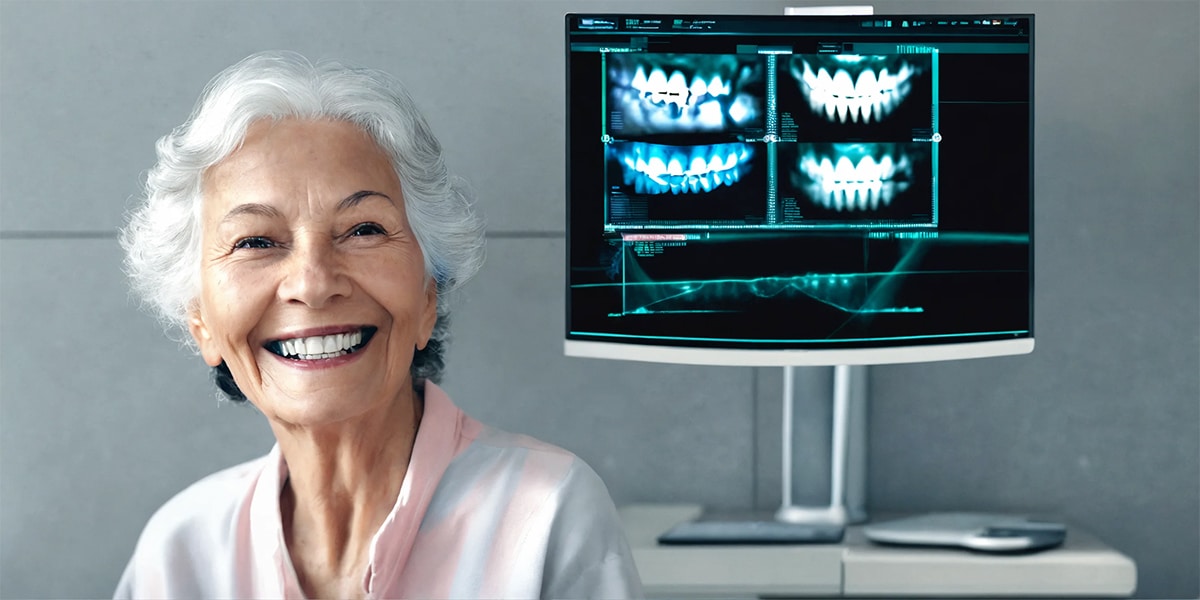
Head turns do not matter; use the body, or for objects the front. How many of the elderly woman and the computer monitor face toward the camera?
2

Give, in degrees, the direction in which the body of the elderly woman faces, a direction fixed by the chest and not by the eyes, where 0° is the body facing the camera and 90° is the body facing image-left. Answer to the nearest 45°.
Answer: approximately 0°

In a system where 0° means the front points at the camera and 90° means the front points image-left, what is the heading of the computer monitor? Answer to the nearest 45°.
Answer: approximately 0°

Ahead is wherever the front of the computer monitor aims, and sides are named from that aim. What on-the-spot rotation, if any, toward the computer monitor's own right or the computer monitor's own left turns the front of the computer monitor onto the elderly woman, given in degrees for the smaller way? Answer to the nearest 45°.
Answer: approximately 45° to the computer monitor's own right
